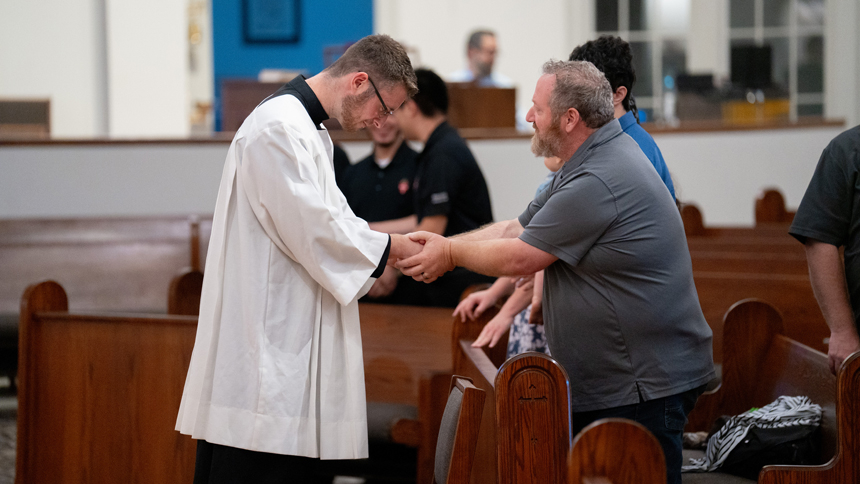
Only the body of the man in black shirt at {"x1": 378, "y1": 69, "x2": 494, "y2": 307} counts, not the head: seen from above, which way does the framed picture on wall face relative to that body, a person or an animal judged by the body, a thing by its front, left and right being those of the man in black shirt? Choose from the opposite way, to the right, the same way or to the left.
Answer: to the left

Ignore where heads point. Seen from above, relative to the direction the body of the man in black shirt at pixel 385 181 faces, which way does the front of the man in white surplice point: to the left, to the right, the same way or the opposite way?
to the left

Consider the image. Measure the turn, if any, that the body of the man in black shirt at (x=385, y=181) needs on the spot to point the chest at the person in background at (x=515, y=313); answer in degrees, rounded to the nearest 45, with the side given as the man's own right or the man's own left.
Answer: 0° — they already face them

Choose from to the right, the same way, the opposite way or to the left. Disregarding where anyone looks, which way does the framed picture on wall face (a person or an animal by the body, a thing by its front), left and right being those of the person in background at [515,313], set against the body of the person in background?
to the left

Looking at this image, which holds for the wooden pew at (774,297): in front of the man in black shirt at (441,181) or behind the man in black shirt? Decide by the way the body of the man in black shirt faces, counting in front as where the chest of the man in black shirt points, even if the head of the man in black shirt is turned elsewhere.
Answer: behind

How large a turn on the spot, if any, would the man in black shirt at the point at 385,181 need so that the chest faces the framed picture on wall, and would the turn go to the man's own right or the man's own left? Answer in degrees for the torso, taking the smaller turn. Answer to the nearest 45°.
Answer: approximately 180°

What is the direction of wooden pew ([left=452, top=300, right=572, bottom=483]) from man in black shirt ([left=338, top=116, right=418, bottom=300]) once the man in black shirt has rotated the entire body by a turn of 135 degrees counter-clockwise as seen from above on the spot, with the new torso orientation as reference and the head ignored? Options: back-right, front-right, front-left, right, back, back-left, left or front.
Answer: back-right

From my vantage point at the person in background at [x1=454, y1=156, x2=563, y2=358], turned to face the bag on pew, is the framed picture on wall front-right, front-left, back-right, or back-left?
back-left

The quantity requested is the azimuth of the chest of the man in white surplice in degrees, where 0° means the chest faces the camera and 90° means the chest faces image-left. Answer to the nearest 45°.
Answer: approximately 270°
